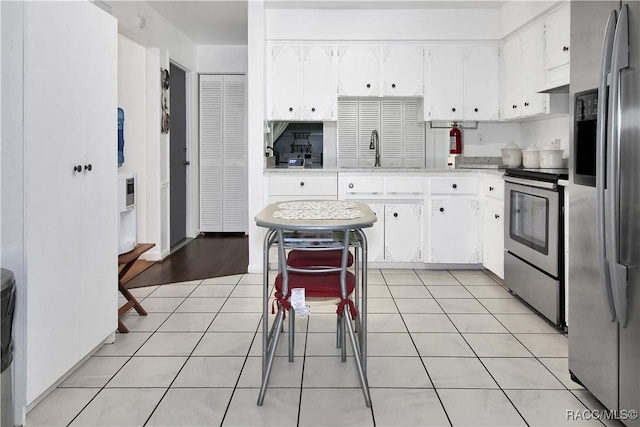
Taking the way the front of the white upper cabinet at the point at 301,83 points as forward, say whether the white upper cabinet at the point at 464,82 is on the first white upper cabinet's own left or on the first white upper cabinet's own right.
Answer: on the first white upper cabinet's own left

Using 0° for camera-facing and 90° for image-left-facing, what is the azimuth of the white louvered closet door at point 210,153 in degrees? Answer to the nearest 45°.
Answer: approximately 0°

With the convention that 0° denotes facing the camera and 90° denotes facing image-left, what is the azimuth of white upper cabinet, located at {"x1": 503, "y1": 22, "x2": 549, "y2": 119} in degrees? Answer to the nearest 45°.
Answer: approximately 45°

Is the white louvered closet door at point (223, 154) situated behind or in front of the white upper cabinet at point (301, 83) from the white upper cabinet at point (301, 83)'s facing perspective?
behind

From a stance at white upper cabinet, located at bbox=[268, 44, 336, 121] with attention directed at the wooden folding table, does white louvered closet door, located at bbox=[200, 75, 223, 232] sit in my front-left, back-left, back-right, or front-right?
back-right

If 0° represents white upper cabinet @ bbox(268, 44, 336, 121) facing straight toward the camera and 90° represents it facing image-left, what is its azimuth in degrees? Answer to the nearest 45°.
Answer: approximately 0°
